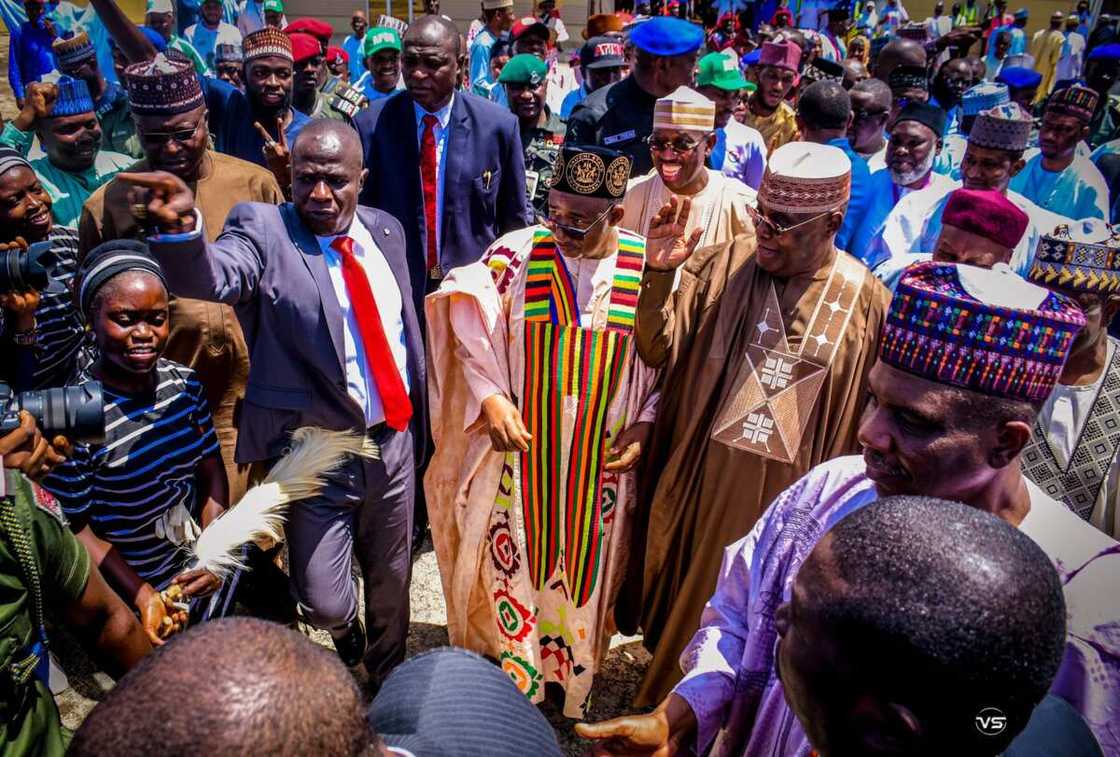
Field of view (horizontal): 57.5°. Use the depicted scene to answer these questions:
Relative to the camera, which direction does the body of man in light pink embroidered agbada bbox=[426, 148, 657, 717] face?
toward the camera

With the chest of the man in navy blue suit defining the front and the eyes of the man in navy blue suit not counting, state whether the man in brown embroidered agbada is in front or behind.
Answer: in front

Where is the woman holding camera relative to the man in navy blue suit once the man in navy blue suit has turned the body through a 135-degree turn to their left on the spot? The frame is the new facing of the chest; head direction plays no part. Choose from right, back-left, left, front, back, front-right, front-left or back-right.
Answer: back

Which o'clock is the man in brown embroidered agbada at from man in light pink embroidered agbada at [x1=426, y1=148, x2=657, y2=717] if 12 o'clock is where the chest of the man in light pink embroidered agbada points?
The man in brown embroidered agbada is roughly at 9 o'clock from the man in light pink embroidered agbada.

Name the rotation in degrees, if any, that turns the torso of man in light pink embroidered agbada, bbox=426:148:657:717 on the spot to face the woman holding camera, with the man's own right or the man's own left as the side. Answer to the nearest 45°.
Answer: approximately 90° to the man's own right

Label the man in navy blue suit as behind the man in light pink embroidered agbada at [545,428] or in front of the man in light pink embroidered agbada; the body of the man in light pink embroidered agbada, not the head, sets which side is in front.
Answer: behind

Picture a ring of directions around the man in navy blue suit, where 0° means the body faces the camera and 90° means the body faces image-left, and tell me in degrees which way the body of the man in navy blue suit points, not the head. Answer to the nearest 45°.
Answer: approximately 0°

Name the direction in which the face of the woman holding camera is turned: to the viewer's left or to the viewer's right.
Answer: to the viewer's right

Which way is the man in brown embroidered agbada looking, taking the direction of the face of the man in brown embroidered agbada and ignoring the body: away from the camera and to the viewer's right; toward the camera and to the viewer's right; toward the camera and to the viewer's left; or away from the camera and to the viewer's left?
toward the camera and to the viewer's left

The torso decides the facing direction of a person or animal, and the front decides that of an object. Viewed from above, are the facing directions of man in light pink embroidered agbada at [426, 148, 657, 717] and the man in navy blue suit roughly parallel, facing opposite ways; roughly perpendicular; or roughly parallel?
roughly parallel

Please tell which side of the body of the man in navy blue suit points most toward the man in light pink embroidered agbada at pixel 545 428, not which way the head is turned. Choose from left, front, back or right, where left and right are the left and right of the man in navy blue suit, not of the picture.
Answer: front

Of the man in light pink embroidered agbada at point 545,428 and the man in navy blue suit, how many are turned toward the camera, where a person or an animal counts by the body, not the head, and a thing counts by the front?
2
